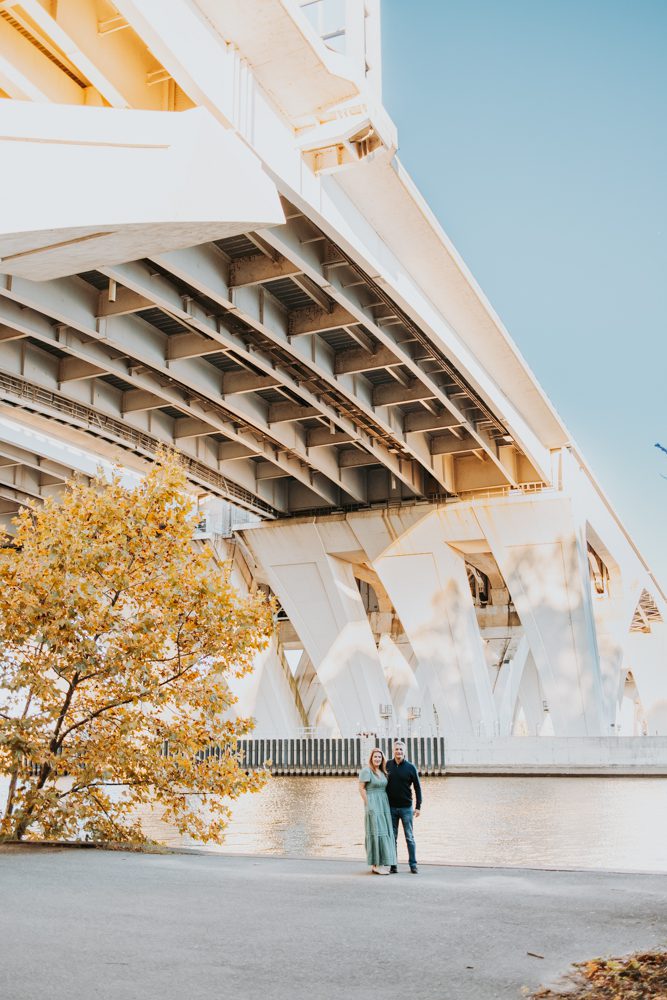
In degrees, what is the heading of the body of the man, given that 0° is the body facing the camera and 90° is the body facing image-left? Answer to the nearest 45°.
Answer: approximately 0°

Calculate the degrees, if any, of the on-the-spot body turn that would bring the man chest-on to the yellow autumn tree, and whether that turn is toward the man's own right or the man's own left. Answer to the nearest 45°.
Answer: approximately 90° to the man's own right

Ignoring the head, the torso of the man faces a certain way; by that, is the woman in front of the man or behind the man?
in front

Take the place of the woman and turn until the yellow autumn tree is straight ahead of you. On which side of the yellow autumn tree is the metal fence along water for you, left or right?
right

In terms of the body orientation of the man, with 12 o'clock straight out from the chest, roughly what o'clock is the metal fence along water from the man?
The metal fence along water is roughly at 6 o'clock from the man.
